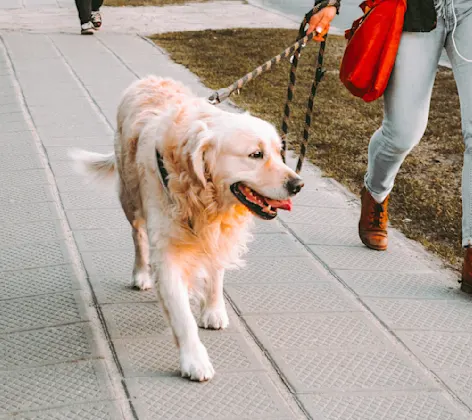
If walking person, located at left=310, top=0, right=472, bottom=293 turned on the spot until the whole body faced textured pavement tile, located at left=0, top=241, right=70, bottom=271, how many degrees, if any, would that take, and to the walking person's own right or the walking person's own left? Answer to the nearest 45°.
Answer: approximately 90° to the walking person's own right

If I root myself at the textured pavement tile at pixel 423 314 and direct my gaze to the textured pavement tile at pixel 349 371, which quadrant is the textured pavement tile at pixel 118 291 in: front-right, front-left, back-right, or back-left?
front-right

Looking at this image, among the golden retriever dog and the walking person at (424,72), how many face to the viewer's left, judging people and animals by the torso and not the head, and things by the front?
0

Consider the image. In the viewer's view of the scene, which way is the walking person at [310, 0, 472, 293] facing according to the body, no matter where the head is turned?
toward the camera

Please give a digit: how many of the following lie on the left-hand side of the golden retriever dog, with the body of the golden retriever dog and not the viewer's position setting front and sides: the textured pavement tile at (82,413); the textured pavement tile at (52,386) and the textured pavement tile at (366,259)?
1

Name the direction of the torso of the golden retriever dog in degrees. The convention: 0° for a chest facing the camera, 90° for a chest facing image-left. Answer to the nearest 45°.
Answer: approximately 315°

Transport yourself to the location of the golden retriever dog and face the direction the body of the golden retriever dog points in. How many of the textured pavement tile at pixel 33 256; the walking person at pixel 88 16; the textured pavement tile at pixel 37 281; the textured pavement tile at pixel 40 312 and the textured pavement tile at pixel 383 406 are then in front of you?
1

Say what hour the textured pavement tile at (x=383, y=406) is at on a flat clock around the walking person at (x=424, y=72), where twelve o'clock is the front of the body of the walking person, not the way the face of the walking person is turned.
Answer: The textured pavement tile is roughly at 12 o'clock from the walking person.

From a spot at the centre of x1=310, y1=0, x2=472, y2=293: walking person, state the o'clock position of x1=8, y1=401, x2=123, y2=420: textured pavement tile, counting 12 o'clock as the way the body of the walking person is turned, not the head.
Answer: The textured pavement tile is roughly at 1 o'clock from the walking person.

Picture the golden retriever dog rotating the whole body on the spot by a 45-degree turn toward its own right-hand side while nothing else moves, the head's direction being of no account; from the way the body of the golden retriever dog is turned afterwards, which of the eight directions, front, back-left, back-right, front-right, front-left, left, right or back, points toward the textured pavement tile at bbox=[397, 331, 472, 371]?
left

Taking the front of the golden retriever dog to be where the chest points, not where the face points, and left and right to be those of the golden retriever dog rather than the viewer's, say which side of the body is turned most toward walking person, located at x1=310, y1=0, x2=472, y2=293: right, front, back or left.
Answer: left

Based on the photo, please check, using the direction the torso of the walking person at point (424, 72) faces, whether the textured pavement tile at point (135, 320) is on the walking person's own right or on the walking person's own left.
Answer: on the walking person's own right
